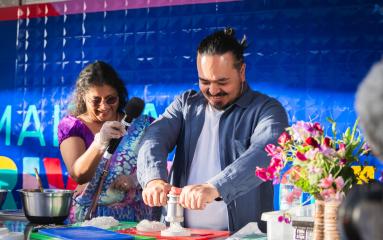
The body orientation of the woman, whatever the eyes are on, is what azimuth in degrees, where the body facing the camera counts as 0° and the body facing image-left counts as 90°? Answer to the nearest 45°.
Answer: approximately 315°

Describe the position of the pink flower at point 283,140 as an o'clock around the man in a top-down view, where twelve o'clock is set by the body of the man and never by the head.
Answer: The pink flower is roughly at 10 o'clock from the man.

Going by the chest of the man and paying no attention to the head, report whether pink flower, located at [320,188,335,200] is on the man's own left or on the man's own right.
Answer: on the man's own left

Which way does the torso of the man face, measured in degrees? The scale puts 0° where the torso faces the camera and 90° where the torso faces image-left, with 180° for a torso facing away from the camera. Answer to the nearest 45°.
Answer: approximately 45°

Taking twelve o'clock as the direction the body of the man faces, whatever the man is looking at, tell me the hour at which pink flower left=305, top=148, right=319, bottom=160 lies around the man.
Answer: The pink flower is roughly at 10 o'clock from the man.

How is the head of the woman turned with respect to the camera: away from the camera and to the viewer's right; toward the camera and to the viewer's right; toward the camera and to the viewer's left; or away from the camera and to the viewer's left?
toward the camera and to the viewer's right
